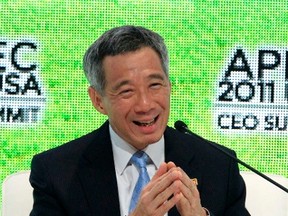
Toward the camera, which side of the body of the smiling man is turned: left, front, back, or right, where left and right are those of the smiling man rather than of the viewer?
front
